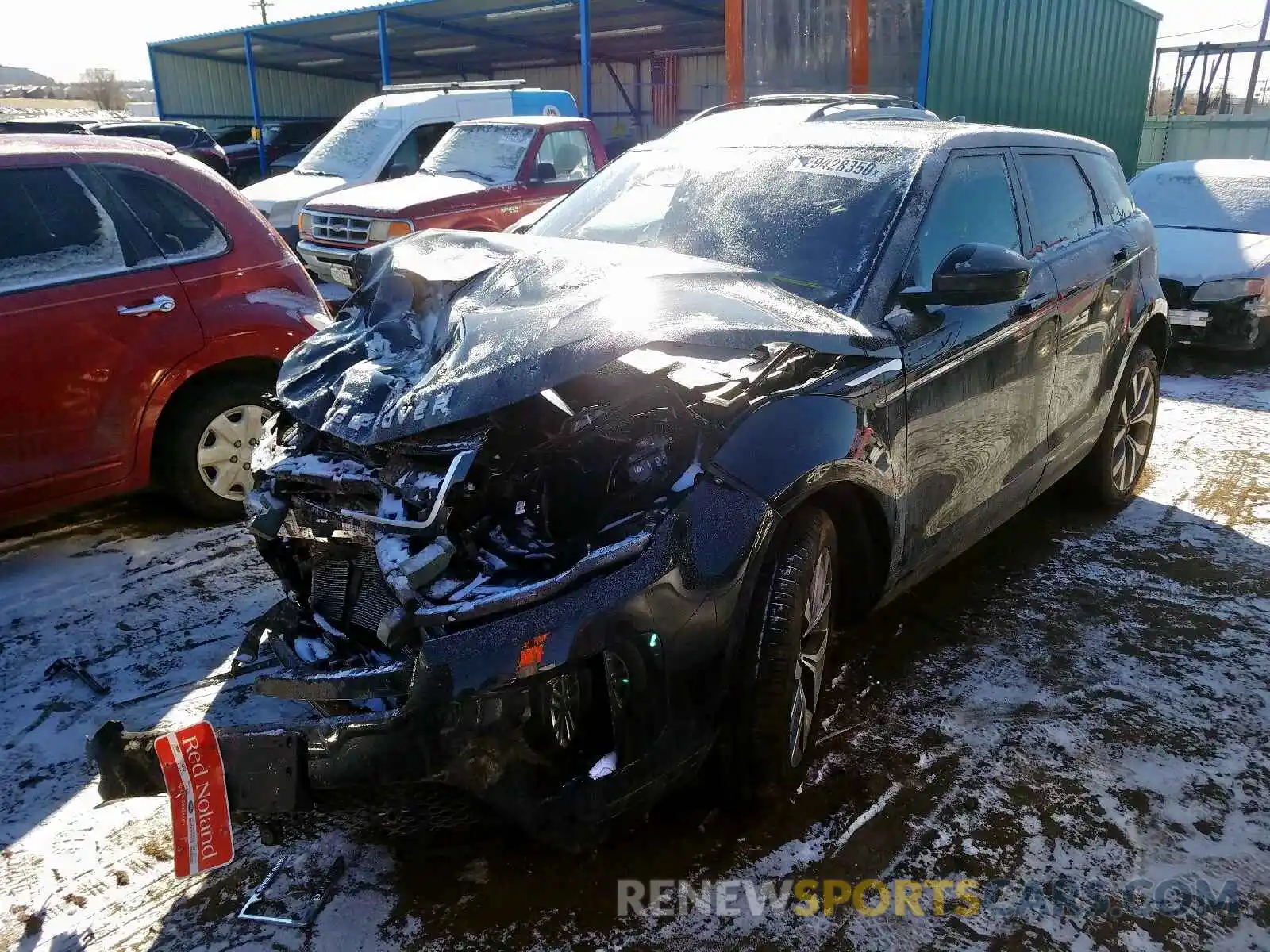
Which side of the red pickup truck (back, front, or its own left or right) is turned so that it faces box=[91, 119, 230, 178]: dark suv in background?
right

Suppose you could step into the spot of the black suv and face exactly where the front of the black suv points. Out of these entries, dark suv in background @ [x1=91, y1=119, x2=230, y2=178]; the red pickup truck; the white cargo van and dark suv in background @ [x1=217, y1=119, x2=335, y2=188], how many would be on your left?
0

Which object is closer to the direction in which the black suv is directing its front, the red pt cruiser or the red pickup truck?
the red pt cruiser

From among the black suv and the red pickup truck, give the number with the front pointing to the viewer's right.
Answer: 0

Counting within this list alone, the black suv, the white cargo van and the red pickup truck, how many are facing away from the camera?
0

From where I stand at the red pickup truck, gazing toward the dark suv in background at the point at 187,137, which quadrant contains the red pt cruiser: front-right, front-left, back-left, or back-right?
back-left

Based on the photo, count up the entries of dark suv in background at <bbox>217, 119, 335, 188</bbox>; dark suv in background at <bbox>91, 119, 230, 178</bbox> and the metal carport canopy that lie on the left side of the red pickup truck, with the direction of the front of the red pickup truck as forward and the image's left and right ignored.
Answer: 0

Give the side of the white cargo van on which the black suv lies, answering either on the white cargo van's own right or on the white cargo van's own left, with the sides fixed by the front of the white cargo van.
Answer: on the white cargo van's own left

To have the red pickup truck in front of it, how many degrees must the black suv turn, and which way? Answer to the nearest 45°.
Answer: approximately 135° to its right

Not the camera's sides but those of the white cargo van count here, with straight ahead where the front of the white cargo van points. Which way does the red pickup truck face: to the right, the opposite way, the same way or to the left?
the same way

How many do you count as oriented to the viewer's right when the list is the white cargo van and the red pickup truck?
0

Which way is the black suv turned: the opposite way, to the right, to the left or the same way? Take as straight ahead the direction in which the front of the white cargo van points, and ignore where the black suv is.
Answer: the same way

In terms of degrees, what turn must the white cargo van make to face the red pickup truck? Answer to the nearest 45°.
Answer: approximately 45° to its left

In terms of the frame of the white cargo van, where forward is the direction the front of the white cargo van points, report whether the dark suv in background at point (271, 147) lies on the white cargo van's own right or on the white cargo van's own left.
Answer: on the white cargo van's own right

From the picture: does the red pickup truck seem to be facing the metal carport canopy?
no

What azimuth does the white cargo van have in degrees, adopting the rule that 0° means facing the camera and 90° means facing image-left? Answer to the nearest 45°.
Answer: approximately 45°

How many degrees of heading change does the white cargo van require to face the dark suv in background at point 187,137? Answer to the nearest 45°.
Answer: approximately 90° to its right

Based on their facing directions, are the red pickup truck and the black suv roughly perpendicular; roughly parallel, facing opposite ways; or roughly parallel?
roughly parallel

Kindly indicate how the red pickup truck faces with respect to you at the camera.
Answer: facing the viewer and to the left of the viewer

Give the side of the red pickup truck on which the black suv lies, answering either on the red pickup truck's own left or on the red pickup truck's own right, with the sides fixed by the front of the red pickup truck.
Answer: on the red pickup truck's own left

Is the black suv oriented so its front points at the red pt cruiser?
no
